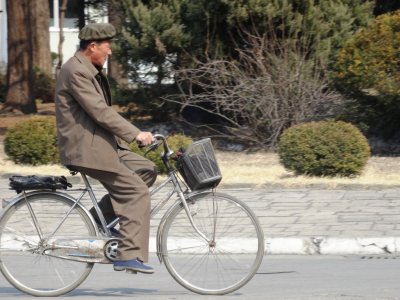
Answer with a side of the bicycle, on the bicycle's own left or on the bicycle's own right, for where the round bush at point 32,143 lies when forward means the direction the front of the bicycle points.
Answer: on the bicycle's own left

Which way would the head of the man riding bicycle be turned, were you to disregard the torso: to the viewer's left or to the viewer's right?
to the viewer's right

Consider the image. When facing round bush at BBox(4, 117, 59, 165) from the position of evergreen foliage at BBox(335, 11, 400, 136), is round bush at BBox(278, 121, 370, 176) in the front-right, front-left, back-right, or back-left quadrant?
front-left

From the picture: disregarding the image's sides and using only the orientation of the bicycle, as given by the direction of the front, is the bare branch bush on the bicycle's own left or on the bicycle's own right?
on the bicycle's own left

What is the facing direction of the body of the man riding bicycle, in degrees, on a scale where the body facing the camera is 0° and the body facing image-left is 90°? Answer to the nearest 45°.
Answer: approximately 270°

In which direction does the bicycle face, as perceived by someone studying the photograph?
facing to the right of the viewer

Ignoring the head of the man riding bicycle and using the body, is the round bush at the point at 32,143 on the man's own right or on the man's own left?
on the man's own left

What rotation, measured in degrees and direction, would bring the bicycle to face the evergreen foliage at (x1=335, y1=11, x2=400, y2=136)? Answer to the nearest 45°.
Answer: approximately 45° to its left
